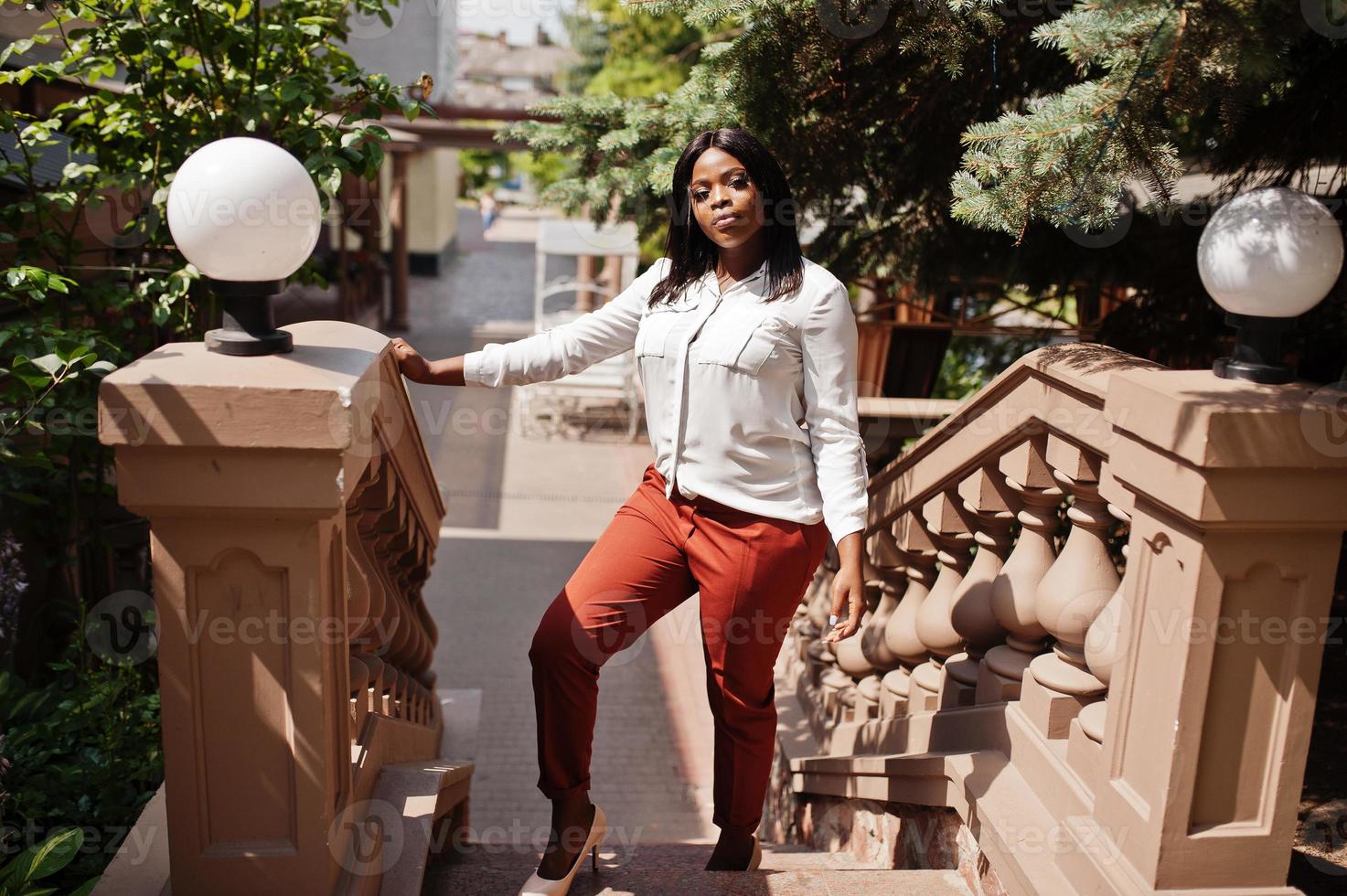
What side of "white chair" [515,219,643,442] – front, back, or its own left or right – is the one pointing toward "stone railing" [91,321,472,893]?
front

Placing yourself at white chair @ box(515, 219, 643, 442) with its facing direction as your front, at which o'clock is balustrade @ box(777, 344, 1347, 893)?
The balustrade is roughly at 12 o'clock from the white chair.

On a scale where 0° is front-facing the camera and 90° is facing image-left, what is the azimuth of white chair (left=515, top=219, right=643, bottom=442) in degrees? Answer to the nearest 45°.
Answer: approximately 0°
